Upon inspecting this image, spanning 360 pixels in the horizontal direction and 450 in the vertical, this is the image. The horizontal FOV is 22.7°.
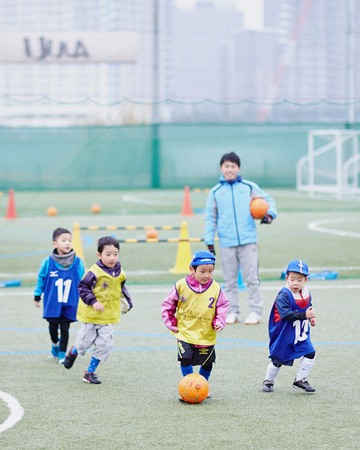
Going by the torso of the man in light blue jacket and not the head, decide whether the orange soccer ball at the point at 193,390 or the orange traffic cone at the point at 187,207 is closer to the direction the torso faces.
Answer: the orange soccer ball

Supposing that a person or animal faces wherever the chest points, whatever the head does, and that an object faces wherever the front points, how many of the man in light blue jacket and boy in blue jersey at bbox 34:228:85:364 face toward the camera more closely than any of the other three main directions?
2

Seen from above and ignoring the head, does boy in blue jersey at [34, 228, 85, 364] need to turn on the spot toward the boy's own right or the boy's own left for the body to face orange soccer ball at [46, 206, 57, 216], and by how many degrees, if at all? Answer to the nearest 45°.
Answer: approximately 180°

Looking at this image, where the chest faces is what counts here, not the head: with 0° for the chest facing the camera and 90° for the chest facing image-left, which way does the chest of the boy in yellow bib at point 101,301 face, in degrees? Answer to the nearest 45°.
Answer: approximately 315°

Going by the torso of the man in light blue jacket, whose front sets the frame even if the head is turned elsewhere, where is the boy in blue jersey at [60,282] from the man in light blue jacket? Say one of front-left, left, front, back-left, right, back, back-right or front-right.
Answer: front-right

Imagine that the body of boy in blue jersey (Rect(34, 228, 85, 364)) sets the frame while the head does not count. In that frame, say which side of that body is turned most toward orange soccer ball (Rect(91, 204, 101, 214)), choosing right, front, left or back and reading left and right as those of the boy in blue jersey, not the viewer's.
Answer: back

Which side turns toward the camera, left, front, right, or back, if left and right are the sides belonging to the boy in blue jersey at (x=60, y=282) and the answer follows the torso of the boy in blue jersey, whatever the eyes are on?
front

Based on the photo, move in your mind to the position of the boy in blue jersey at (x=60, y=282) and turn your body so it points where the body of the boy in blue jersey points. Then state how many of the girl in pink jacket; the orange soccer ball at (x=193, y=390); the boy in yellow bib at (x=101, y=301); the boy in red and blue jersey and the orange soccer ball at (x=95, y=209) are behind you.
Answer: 1

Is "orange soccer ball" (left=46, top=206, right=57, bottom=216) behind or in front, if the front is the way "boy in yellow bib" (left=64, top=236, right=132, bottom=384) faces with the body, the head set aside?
behind

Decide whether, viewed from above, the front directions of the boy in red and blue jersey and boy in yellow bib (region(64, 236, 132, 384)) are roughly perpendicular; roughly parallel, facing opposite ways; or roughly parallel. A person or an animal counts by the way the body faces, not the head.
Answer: roughly parallel

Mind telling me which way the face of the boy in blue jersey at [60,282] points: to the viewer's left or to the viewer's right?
to the viewer's right

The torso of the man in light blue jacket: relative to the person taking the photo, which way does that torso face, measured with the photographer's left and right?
facing the viewer
